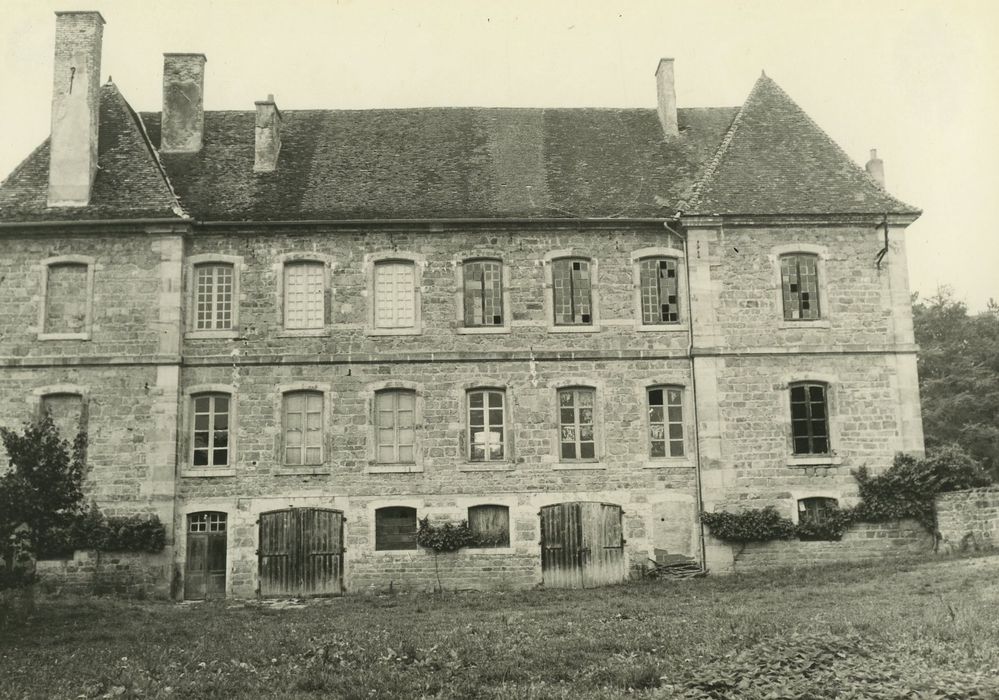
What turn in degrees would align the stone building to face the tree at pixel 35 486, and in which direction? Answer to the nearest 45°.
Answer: approximately 45° to its right

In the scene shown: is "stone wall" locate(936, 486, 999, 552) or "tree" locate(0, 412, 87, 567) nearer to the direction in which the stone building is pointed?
the tree

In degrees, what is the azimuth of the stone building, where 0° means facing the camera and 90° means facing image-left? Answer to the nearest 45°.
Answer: approximately 0°

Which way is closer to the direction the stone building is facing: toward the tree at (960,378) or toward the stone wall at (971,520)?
the stone wall

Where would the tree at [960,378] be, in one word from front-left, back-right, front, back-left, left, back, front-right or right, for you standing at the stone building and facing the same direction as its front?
back-left

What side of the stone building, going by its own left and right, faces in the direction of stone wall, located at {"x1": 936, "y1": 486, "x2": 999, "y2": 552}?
left

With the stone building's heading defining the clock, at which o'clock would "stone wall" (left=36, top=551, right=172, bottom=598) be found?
The stone wall is roughly at 3 o'clock from the stone building.
